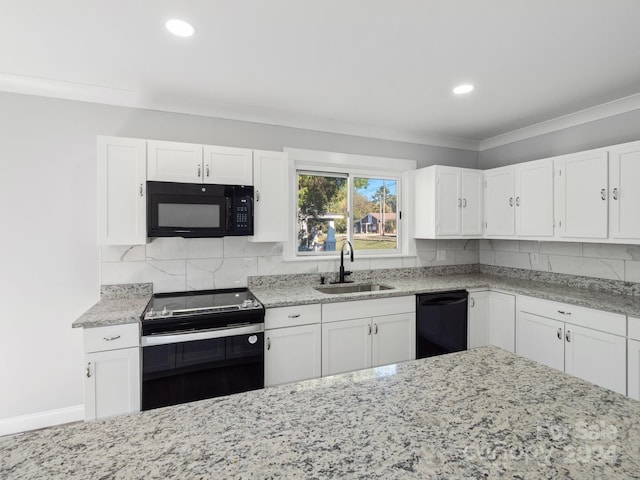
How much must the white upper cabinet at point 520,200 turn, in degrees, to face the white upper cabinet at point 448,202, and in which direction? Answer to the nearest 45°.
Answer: approximately 45° to its right

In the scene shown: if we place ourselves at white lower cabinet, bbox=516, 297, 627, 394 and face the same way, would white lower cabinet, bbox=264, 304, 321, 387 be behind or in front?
in front

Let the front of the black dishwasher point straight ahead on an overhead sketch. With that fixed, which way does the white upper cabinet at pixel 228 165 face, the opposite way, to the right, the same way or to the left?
the same way

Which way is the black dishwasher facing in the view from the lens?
facing the viewer and to the right of the viewer

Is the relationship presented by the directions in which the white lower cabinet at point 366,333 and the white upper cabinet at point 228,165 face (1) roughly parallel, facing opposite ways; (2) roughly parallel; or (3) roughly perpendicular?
roughly parallel

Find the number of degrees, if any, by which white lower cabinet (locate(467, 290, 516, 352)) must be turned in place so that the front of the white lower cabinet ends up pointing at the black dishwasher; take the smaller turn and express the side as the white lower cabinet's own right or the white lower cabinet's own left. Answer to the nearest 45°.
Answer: approximately 45° to the white lower cabinet's own right

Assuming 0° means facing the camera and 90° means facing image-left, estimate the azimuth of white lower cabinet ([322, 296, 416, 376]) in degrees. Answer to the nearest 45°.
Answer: approximately 315°

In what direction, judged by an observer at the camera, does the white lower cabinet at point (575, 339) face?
facing the viewer and to the left of the viewer

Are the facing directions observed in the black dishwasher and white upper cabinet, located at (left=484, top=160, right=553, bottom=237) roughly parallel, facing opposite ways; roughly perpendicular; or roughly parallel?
roughly perpendicular

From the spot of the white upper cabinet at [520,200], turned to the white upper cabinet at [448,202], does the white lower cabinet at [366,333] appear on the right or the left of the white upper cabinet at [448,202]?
left

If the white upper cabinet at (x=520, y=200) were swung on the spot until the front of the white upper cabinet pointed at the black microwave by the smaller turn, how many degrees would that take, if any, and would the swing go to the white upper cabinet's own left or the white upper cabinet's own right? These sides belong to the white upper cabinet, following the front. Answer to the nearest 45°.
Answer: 0° — it already faces it

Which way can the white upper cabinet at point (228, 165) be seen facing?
toward the camera

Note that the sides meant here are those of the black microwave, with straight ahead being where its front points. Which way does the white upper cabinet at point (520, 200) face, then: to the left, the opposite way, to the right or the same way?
to the right

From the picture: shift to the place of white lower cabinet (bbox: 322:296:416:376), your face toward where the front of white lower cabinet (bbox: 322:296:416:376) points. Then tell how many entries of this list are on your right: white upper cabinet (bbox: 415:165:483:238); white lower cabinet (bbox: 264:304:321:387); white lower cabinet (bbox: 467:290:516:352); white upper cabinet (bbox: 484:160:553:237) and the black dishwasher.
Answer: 1

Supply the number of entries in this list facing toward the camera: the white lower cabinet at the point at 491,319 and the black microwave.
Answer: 2

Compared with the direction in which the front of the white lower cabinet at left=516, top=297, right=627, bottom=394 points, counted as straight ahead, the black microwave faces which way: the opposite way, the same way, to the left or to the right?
to the left
